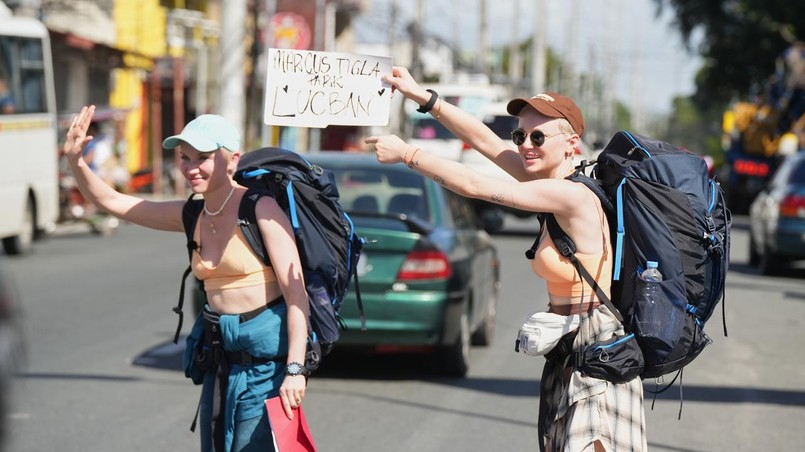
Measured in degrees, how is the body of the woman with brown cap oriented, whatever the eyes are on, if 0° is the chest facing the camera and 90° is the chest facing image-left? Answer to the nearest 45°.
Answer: approximately 90°

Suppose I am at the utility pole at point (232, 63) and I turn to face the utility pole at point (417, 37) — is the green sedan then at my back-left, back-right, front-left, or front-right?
back-right

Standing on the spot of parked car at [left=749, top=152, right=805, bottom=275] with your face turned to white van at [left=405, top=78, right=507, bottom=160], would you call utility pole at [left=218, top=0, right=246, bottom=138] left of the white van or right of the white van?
left

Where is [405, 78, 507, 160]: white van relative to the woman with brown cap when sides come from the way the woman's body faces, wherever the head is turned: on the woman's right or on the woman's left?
on the woman's right

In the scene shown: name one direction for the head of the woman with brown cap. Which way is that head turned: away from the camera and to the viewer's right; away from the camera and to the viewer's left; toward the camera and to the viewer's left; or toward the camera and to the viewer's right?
toward the camera and to the viewer's left

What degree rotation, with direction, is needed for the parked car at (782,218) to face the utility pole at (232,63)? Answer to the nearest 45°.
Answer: approximately 45° to its left

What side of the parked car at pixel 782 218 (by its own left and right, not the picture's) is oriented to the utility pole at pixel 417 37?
front

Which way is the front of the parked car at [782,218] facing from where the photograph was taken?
facing away from the viewer and to the left of the viewer

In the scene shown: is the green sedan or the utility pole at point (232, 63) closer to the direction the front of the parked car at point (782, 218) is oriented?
the utility pole
